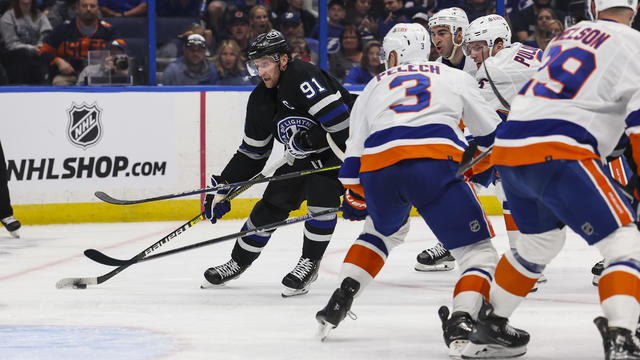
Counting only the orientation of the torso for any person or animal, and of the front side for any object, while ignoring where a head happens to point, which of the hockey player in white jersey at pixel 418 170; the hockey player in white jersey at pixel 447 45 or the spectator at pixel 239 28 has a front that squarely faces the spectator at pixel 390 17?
the hockey player in white jersey at pixel 418 170

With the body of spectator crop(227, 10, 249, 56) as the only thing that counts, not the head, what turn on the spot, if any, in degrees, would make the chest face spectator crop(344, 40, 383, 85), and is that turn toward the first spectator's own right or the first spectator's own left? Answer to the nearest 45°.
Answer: approximately 90° to the first spectator's own left

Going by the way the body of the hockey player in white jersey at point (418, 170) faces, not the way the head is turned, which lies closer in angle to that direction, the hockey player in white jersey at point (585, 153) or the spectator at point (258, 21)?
the spectator

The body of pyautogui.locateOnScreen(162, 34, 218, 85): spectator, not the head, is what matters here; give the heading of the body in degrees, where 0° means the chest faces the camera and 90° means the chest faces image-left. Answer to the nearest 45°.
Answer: approximately 0°

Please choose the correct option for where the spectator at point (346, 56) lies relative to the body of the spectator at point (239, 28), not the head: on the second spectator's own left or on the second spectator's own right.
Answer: on the second spectator's own left

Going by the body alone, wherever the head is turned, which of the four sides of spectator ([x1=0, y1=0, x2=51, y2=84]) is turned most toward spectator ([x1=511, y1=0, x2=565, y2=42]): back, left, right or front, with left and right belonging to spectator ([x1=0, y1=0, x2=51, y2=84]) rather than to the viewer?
left

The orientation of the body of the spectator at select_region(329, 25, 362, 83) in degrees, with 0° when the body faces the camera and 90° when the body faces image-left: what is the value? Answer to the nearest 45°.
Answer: approximately 0°

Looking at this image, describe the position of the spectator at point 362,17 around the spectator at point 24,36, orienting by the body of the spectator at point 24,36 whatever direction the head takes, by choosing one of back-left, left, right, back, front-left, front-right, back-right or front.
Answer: left

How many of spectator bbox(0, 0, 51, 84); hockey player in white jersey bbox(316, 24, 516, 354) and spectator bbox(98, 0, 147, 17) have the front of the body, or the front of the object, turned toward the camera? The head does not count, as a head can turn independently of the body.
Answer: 2
